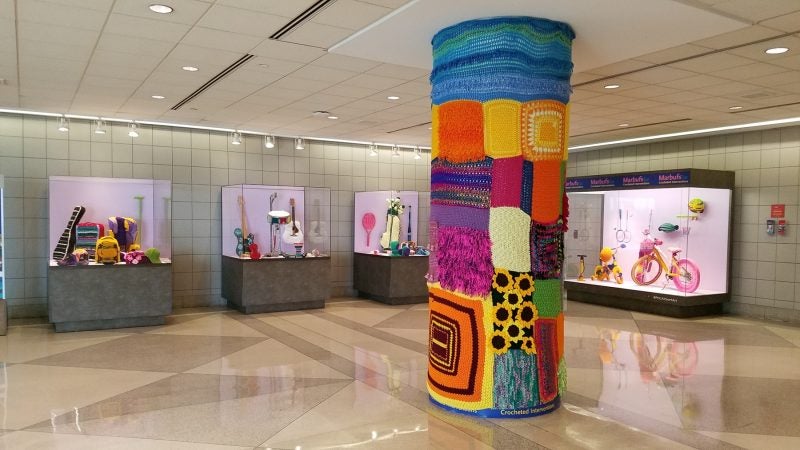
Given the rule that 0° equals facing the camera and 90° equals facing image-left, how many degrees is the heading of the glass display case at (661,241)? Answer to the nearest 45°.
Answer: approximately 45°

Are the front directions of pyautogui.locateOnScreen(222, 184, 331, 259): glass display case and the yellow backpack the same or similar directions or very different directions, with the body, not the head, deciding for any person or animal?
same or similar directions

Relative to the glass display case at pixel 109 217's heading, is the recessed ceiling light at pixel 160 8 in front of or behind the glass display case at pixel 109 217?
in front

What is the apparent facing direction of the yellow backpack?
toward the camera

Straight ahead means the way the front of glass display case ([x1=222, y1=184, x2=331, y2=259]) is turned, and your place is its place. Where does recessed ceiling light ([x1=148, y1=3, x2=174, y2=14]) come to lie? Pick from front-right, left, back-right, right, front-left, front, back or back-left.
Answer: front

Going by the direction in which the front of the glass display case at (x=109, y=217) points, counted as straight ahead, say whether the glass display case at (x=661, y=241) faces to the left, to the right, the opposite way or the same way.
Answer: to the right

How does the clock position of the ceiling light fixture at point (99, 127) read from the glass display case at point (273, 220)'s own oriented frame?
The ceiling light fixture is roughly at 3 o'clock from the glass display case.

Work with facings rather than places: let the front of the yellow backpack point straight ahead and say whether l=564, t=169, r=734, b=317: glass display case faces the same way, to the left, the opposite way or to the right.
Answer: to the right

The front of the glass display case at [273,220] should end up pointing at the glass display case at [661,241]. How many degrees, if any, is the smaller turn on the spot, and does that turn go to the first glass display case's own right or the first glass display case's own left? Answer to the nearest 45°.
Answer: approximately 90° to the first glass display case's own left

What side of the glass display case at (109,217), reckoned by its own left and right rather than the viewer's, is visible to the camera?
front

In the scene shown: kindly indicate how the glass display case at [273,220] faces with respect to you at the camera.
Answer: facing the viewer

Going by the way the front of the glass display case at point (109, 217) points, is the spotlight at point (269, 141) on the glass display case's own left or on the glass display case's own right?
on the glass display case's own left

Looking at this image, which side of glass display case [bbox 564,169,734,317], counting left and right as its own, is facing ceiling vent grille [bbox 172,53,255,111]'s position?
front

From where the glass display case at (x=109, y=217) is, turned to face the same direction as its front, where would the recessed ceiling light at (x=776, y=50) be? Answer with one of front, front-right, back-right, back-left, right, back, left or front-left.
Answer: front-left

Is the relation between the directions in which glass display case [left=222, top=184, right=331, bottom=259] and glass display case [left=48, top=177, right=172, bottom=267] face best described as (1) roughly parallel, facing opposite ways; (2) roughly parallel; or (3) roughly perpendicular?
roughly parallel

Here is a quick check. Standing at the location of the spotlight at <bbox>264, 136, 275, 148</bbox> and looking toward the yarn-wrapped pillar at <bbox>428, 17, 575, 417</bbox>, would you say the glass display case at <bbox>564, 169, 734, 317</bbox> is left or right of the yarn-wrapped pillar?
left

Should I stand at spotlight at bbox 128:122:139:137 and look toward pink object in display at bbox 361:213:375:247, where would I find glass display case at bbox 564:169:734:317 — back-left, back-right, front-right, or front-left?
front-right
